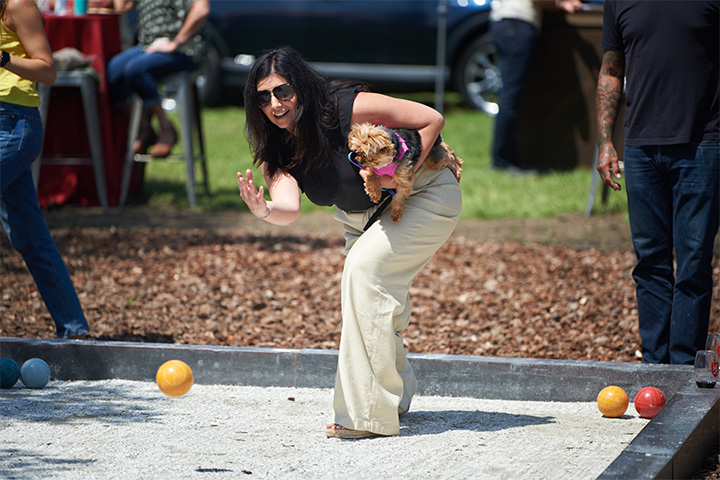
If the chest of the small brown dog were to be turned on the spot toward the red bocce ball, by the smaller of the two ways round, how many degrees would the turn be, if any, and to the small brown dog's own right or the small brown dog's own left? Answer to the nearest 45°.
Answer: approximately 135° to the small brown dog's own left

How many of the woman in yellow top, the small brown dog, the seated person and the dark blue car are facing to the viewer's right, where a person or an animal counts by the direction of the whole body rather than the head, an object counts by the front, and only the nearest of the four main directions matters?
1

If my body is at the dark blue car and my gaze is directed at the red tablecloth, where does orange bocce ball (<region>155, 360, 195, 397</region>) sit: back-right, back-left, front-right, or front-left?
front-left

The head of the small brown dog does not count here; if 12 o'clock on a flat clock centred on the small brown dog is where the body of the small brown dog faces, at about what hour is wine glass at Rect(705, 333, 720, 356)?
The wine glass is roughly at 7 o'clock from the small brown dog.

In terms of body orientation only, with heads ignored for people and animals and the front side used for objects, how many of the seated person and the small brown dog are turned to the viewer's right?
0

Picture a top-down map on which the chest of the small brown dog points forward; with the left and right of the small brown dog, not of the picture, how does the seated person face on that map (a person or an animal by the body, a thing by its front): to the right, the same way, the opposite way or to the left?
the same way

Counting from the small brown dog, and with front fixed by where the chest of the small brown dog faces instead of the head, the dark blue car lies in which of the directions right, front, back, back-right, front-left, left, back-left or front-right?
back-right

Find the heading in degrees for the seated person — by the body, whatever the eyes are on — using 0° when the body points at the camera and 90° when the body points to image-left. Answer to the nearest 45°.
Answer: approximately 45°

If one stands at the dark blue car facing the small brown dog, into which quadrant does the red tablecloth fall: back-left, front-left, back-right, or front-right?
front-right

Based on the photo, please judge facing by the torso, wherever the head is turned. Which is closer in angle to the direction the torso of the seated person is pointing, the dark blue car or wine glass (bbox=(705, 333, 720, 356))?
the wine glass
